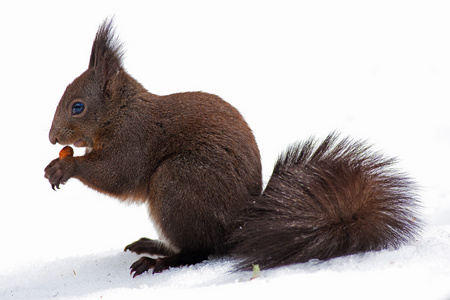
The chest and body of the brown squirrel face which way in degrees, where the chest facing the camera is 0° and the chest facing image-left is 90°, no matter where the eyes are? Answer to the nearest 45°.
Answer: approximately 90°
